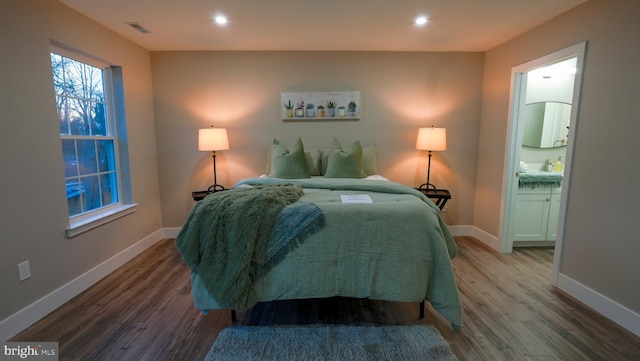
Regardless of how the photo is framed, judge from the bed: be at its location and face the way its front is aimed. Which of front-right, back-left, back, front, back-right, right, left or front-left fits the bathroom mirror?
back-left

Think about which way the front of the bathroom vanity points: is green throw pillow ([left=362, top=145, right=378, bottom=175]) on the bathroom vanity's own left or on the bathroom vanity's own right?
on the bathroom vanity's own right

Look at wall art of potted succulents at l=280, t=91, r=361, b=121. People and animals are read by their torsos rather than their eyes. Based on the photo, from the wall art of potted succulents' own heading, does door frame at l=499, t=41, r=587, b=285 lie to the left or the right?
on its left

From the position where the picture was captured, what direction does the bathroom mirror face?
facing the viewer

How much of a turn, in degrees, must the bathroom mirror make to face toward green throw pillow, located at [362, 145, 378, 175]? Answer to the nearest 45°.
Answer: approximately 45° to its right

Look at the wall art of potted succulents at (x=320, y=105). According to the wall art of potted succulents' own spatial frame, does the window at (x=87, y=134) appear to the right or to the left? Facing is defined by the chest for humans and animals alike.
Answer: on its right

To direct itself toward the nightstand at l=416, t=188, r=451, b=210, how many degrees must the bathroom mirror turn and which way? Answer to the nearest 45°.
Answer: approximately 45° to its right

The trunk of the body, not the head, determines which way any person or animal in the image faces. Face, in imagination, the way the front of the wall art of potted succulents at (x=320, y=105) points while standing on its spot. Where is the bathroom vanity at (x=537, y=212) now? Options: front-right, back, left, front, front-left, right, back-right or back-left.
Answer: left

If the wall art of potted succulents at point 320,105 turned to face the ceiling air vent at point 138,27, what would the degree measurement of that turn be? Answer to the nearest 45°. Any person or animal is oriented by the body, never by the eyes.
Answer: approximately 45° to its right

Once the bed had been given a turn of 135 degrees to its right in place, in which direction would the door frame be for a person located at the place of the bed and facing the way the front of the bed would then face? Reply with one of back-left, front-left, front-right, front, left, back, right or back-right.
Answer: right

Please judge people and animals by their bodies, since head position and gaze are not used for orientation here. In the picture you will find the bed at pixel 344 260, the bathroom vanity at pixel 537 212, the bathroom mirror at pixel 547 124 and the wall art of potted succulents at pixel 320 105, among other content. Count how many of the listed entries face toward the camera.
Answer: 4

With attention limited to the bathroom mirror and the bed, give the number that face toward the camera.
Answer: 2

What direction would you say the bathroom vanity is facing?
toward the camera

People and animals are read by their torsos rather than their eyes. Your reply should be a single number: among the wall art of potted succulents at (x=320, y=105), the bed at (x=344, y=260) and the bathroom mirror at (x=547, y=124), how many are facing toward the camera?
3

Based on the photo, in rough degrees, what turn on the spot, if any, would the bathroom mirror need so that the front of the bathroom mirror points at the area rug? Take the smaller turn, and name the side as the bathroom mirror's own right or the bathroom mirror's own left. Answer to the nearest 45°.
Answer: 0° — it already faces it

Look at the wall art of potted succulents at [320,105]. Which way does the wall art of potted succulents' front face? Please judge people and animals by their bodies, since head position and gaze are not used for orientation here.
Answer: toward the camera

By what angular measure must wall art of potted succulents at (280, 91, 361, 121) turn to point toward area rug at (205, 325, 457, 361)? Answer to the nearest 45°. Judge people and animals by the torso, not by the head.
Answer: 0° — it already faces it
